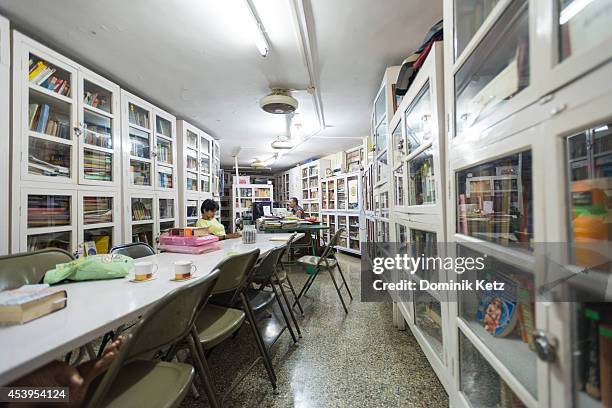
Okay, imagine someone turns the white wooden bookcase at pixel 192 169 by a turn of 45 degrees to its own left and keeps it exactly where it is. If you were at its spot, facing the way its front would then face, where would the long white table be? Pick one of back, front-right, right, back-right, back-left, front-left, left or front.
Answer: right

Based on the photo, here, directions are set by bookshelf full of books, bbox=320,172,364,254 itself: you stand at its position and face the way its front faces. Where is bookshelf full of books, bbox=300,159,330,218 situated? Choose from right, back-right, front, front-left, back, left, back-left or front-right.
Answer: right

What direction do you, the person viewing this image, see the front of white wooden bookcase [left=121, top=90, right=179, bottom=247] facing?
facing the viewer and to the right of the viewer

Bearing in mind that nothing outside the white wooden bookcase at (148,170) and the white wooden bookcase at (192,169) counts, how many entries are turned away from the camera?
0

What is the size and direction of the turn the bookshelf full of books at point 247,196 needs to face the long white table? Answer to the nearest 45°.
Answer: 0° — it already faces it

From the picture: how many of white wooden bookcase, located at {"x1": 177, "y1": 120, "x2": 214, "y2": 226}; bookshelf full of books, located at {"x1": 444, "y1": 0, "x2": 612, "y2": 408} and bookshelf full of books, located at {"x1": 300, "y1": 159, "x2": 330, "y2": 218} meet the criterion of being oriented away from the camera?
0

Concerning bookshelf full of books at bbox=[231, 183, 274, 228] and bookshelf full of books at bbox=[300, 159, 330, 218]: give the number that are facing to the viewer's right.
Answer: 0

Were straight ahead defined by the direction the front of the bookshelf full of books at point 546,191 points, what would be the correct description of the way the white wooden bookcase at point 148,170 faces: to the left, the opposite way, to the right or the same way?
the opposite way

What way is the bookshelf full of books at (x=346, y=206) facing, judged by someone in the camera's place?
facing the viewer and to the left of the viewer

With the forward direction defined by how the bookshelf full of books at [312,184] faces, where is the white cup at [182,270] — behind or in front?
in front

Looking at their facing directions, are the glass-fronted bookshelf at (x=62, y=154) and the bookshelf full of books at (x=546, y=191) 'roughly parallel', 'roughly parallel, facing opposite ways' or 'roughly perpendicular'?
roughly parallel, facing opposite ways

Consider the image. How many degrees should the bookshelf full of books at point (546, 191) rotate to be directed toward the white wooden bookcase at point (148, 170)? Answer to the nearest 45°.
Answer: approximately 45° to its right

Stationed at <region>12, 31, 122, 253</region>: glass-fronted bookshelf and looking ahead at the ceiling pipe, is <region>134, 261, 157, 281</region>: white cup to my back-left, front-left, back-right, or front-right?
front-right

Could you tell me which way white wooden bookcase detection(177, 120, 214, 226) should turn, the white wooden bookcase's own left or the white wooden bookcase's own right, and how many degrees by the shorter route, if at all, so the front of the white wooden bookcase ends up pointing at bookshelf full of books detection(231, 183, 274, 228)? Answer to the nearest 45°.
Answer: approximately 90° to the white wooden bookcase's own left

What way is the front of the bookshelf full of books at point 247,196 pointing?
toward the camera

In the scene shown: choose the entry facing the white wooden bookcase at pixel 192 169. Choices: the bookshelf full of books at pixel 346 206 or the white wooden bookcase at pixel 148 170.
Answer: the bookshelf full of books

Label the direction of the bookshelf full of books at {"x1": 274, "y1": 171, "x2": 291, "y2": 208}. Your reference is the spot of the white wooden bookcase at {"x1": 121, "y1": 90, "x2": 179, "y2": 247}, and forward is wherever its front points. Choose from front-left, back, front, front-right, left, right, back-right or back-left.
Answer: left

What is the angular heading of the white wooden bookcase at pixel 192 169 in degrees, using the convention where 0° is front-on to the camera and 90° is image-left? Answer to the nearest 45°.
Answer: approximately 315°

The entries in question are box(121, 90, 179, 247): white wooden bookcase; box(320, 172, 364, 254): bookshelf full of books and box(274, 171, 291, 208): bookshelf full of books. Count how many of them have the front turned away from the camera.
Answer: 0

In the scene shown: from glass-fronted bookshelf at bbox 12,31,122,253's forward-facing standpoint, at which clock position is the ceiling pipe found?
The ceiling pipe is roughly at 12 o'clock from the glass-fronted bookshelf.
